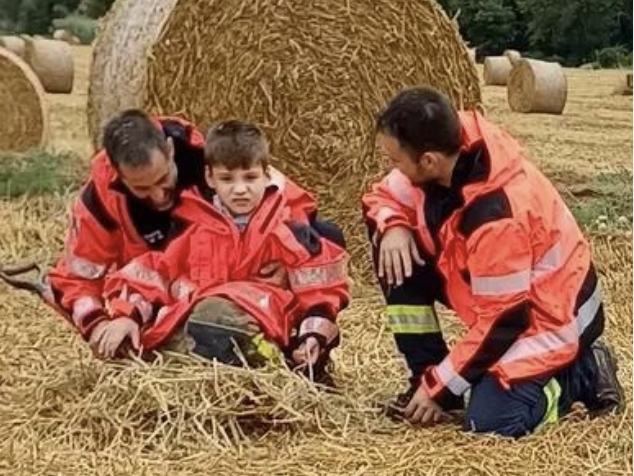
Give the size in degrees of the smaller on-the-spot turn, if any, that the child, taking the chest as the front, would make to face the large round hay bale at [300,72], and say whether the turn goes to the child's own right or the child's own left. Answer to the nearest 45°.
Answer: approximately 180°

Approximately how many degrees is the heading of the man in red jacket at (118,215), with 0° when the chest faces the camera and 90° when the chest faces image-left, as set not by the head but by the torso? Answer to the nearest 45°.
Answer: approximately 315°

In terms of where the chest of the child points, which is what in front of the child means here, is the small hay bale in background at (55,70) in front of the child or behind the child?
behind

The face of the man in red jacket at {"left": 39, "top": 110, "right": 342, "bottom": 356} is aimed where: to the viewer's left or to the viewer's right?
to the viewer's right

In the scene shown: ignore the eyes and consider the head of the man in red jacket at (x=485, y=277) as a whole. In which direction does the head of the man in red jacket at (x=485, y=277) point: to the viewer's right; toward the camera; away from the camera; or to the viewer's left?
to the viewer's left

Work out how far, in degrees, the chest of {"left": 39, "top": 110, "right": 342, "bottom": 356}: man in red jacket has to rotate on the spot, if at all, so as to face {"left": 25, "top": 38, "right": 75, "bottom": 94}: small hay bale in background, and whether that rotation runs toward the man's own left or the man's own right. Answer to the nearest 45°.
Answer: approximately 135° to the man's own left

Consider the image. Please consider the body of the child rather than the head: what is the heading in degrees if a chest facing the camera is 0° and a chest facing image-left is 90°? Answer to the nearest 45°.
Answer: approximately 0°

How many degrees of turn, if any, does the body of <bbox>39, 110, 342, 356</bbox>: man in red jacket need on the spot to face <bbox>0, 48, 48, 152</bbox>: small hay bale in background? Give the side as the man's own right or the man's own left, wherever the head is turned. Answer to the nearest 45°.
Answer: approximately 135° to the man's own left

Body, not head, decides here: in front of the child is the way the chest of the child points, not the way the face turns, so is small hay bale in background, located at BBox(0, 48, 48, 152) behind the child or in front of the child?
behind

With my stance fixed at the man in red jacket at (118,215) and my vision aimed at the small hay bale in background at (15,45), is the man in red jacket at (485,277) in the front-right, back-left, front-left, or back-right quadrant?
back-right

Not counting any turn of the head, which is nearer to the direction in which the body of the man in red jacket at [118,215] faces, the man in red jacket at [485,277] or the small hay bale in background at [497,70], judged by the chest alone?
the man in red jacket
